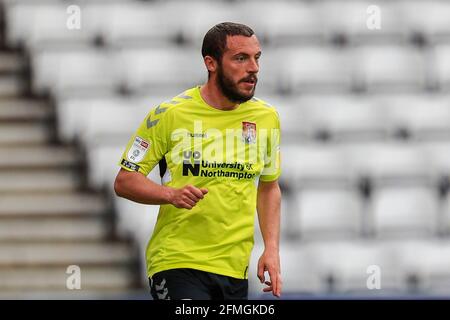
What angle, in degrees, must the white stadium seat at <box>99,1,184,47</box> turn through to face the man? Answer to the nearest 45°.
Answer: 0° — it already faces them

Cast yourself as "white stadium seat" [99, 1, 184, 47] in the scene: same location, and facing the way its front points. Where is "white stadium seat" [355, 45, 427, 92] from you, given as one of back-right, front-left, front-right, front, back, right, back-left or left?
left

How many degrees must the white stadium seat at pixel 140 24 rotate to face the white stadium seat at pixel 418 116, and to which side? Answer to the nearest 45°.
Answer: approximately 90° to its left

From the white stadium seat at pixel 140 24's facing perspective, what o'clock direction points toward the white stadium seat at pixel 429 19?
the white stadium seat at pixel 429 19 is roughly at 9 o'clock from the white stadium seat at pixel 140 24.

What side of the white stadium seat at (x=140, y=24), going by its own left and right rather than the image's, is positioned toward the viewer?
front

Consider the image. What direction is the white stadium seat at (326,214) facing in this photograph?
toward the camera

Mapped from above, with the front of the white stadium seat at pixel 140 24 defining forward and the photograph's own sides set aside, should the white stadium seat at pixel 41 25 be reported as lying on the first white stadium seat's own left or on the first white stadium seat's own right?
on the first white stadium seat's own right

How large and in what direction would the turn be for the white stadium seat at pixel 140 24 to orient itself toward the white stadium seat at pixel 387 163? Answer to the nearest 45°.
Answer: approximately 45° to its left

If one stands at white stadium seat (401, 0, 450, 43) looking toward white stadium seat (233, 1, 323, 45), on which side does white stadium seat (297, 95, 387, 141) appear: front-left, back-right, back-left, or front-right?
front-left

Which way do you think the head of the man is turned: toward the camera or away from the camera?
toward the camera

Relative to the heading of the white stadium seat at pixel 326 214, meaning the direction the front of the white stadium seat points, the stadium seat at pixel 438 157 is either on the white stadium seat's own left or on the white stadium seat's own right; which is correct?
on the white stadium seat's own left

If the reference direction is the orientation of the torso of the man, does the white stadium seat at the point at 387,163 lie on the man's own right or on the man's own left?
on the man's own left

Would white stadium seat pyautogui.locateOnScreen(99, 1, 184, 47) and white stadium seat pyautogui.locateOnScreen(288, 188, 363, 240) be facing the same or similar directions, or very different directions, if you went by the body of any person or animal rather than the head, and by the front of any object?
same or similar directions

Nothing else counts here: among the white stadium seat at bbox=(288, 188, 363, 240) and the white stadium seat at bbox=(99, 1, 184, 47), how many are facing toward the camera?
2

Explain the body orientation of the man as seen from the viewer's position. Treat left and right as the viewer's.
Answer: facing the viewer and to the right of the viewer

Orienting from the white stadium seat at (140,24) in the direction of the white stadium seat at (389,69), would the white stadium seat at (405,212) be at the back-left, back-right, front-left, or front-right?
front-right
